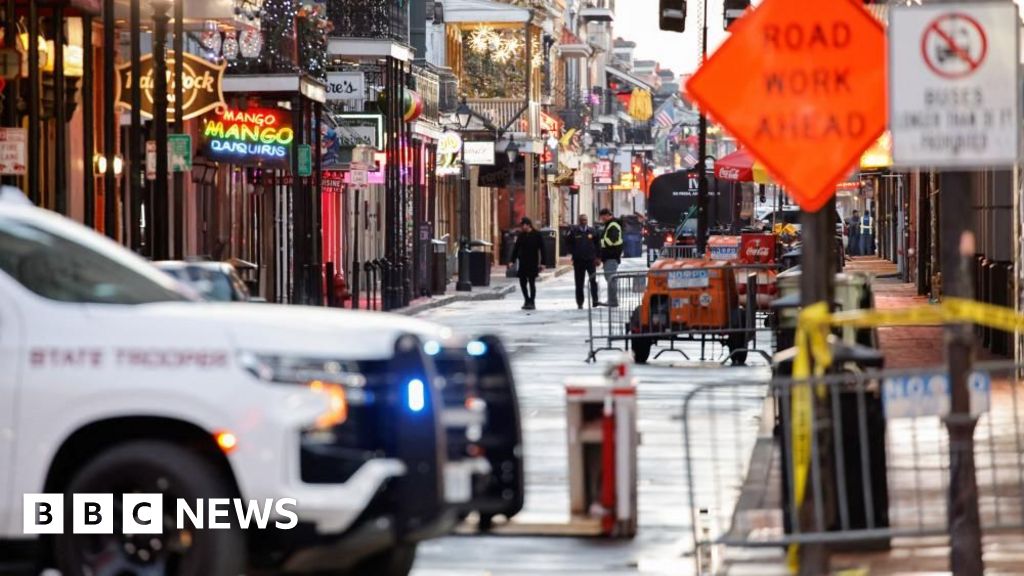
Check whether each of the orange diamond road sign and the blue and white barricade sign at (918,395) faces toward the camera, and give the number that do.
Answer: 2

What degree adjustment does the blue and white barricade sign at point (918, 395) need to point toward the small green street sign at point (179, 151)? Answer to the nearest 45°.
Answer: approximately 135° to its right

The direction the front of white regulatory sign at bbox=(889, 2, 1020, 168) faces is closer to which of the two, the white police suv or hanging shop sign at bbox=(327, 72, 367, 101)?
the white police suv

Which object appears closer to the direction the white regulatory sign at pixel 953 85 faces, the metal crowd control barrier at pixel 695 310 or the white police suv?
the white police suv

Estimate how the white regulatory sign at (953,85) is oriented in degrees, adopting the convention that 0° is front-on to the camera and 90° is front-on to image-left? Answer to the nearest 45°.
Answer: approximately 0°

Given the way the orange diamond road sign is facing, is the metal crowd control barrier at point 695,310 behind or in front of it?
behind

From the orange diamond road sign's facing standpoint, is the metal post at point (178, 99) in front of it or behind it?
behind
